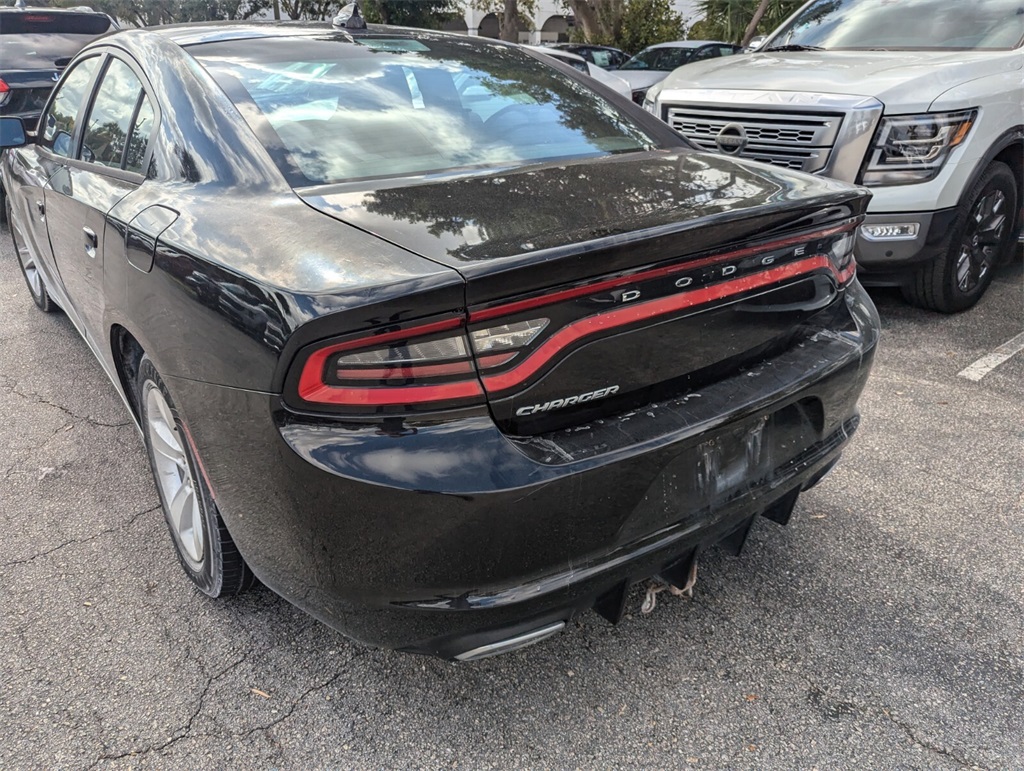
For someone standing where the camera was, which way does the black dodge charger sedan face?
facing away from the viewer and to the left of the viewer

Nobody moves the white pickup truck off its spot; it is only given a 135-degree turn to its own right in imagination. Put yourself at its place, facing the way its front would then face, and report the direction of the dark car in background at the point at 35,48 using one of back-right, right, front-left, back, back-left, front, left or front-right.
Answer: left

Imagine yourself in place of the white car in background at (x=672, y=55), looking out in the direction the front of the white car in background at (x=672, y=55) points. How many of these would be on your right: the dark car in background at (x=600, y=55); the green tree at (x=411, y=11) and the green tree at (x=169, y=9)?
3

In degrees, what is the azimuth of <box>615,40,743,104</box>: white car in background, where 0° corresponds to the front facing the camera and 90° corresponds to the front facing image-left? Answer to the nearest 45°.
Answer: approximately 45°

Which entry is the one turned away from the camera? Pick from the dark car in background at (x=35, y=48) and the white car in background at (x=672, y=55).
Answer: the dark car in background at (x=35, y=48)

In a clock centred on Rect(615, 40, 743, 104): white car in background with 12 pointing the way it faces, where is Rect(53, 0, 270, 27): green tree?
The green tree is roughly at 3 o'clock from the white car in background.

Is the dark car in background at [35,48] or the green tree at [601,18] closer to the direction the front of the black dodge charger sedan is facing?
the dark car in background

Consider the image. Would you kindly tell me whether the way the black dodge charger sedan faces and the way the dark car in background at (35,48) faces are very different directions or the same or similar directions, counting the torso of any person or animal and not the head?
same or similar directions

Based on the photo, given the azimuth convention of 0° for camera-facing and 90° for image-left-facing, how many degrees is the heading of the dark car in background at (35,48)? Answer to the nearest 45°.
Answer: approximately 180°

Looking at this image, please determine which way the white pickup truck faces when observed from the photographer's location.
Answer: facing the viewer and to the left of the viewer

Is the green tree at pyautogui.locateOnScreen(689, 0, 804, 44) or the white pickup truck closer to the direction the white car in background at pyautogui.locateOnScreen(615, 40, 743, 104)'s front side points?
the white pickup truck

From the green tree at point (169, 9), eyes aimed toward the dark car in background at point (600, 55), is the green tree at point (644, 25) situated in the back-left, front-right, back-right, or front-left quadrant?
front-left

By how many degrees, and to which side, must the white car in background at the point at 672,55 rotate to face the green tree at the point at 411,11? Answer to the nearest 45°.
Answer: approximately 90° to its right

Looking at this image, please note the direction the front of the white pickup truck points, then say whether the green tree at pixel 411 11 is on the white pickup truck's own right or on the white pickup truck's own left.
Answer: on the white pickup truck's own right

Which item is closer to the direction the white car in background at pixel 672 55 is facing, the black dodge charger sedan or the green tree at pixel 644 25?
the black dodge charger sedan
